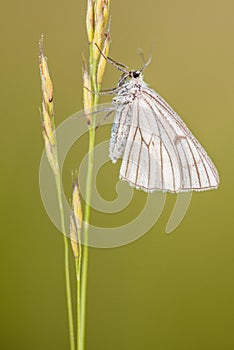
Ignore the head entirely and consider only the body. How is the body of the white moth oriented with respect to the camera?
to the viewer's left
